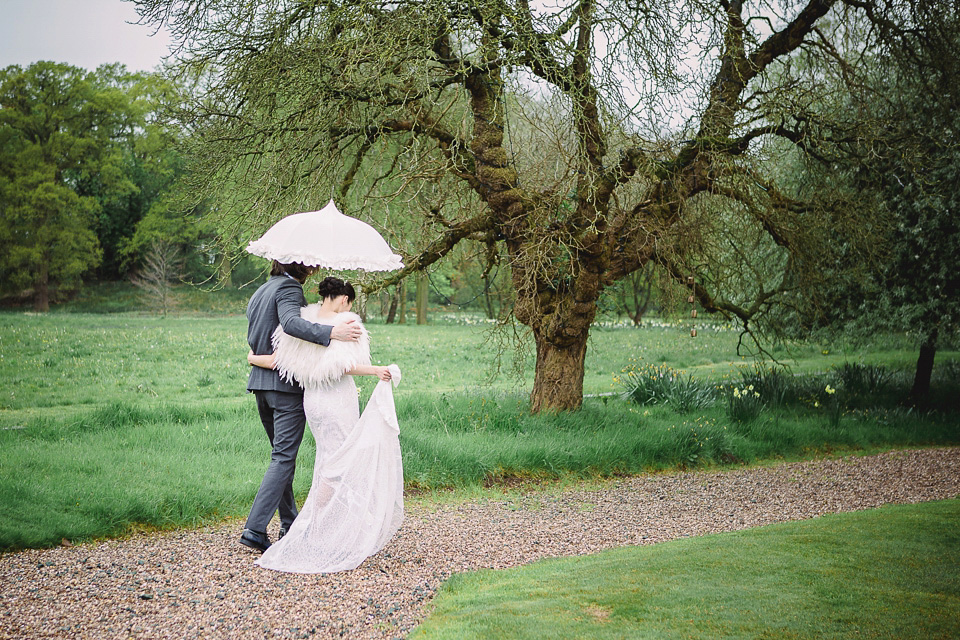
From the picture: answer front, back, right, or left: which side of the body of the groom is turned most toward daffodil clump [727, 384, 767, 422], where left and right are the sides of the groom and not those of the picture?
front

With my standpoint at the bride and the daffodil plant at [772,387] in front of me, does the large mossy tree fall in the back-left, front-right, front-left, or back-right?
front-left

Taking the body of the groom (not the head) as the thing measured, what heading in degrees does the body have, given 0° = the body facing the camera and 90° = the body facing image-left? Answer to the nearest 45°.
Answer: approximately 225°

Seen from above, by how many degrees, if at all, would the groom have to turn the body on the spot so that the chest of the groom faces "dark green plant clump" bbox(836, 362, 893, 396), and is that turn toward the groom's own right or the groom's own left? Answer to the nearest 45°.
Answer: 0° — they already face it

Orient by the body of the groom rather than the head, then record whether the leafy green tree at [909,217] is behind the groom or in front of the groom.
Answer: in front

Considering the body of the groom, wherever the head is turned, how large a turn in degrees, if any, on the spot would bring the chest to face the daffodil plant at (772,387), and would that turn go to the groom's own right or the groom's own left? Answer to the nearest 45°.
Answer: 0° — they already face it

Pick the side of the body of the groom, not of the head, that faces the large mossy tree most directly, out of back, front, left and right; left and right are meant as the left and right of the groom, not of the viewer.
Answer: front

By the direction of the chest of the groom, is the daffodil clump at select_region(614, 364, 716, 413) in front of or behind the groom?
in front

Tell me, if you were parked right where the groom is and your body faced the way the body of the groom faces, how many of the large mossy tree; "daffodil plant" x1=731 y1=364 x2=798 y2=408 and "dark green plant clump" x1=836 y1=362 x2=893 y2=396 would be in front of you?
3
